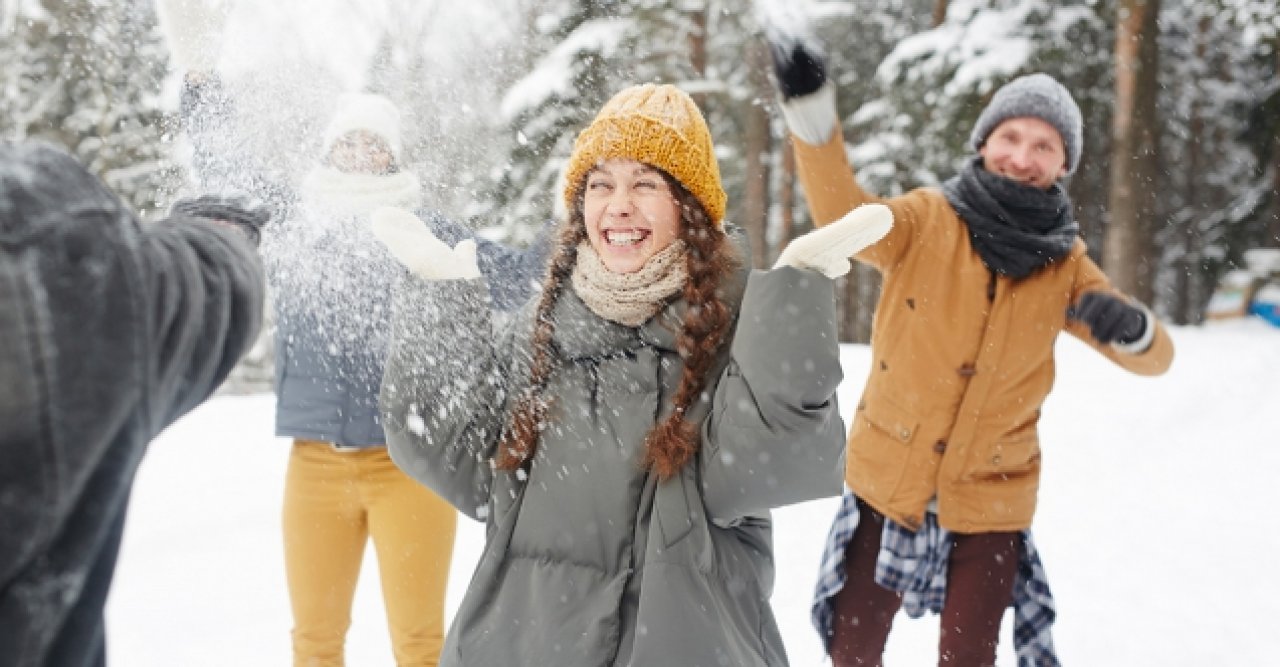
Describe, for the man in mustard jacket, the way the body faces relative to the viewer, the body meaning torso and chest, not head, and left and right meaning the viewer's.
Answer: facing the viewer

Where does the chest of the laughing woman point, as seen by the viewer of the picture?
toward the camera

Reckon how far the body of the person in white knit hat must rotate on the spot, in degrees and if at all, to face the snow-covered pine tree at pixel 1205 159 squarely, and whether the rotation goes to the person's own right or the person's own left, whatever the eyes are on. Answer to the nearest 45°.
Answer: approximately 135° to the person's own left

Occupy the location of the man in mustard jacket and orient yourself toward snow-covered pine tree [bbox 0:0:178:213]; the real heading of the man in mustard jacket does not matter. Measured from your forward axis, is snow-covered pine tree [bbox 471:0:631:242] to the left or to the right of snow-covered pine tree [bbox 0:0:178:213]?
right

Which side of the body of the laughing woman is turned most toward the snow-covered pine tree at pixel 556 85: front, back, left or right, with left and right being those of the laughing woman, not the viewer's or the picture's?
back

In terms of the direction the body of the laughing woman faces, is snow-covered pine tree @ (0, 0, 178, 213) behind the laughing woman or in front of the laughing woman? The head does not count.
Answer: behind

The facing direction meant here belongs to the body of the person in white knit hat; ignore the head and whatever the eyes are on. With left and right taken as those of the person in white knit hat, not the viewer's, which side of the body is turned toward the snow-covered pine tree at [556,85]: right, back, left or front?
back
